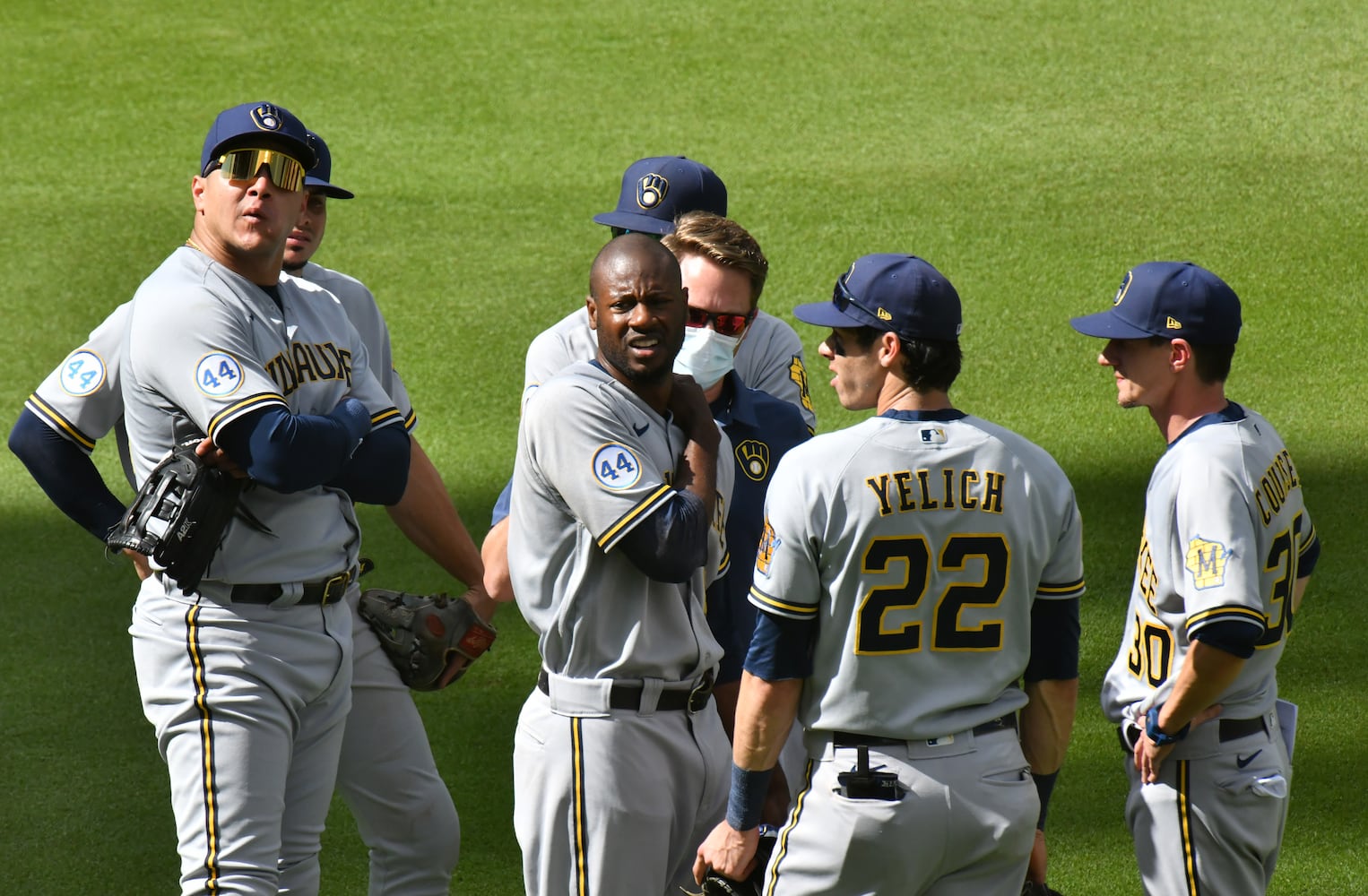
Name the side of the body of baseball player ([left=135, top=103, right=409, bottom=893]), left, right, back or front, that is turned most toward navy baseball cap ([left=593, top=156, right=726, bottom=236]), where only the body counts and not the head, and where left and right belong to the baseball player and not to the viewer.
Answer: left

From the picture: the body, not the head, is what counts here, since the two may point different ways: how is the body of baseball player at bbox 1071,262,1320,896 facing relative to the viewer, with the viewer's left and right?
facing to the left of the viewer

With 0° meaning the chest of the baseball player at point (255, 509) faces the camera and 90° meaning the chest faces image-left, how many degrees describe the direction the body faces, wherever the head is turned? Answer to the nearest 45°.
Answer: approximately 315°

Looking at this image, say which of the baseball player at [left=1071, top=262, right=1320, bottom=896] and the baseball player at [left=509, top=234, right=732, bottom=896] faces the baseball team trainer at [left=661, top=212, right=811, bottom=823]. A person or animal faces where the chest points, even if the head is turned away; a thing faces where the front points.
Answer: the baseball player at [left=1071, top=262, right=1320, bottom=896]

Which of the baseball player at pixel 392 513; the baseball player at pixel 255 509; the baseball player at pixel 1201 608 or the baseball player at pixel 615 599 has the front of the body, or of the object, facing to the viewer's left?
the baseball player at pixel 1201 608

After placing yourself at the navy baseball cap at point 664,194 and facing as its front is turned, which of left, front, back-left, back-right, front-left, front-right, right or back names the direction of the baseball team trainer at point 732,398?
front-left

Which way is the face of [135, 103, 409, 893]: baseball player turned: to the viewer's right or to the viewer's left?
to the viewer's right

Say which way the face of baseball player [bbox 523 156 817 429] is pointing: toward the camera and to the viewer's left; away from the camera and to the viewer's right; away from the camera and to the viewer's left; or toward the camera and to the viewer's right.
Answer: toward the camera and to the viewer's left
